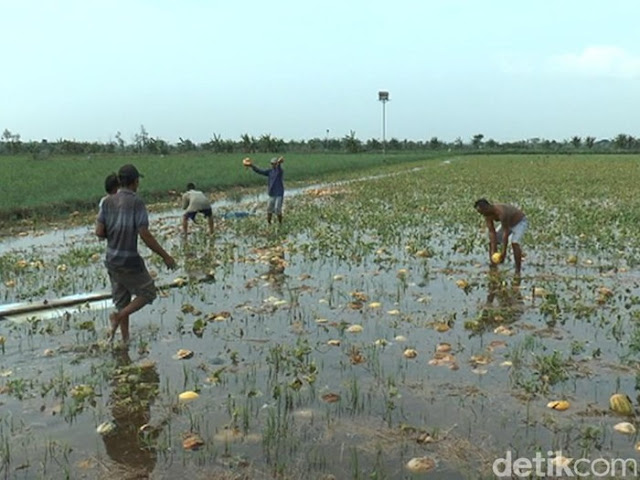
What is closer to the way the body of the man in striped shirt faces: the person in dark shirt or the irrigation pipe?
the person in dark shirt

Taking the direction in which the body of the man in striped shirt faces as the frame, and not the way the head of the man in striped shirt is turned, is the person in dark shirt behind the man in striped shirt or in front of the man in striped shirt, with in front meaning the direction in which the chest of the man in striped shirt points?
in front

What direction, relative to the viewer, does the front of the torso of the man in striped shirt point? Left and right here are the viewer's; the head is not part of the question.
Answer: facing away from the viewer and to the right of the viewer

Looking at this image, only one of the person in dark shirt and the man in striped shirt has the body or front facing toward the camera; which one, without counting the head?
the person in dark shirt

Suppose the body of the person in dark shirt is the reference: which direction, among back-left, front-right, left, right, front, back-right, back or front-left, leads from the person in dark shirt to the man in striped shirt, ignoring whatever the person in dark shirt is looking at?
front

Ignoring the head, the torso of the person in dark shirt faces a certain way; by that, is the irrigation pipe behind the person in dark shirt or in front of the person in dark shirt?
in front
